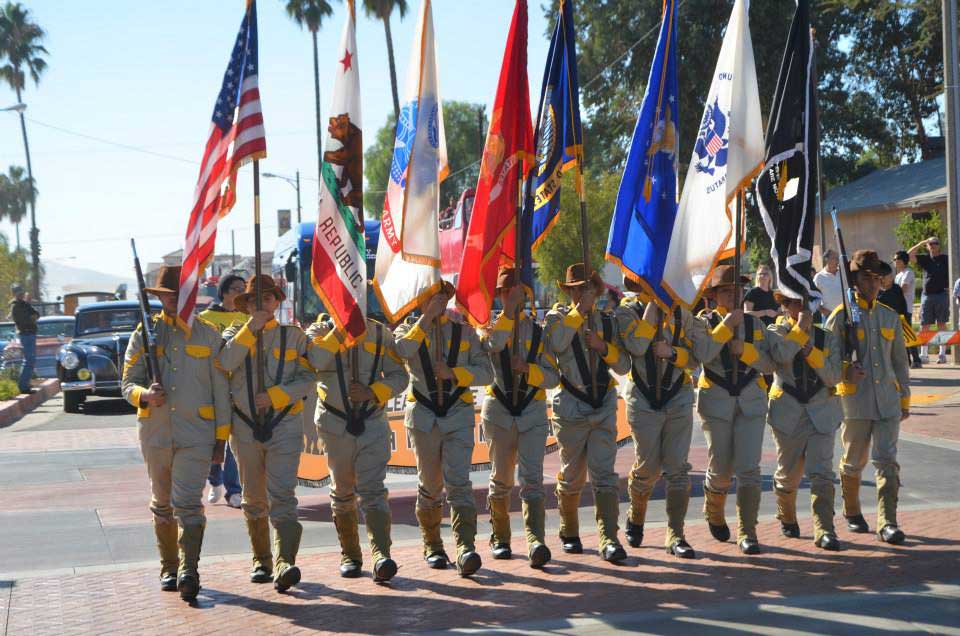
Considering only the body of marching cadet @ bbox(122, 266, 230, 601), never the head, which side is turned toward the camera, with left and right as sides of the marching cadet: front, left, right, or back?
front

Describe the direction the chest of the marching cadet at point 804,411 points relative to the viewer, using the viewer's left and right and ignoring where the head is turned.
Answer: facing the viewer

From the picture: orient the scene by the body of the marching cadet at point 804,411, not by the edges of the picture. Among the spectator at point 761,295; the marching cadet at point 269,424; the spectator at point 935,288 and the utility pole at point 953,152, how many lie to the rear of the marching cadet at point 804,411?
3

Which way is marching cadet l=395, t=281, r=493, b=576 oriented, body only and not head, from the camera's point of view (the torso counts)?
toward the camera

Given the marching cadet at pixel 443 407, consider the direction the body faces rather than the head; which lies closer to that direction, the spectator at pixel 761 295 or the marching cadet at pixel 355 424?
the marching cadet

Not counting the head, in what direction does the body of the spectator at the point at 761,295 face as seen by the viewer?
toward the camera

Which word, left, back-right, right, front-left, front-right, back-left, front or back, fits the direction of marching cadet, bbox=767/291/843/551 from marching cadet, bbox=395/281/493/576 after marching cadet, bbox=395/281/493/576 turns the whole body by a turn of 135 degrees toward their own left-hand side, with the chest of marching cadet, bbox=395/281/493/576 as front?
front-right

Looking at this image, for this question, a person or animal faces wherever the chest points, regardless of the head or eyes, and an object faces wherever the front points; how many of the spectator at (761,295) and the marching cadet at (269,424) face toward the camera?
2

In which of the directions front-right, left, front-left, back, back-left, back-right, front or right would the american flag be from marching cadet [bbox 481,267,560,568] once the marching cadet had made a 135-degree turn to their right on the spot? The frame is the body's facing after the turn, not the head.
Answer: front-left

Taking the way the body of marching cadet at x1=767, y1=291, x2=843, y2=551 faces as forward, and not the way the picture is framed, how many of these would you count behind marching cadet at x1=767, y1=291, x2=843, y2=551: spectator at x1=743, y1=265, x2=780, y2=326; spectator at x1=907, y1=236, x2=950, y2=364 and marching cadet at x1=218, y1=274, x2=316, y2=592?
2
